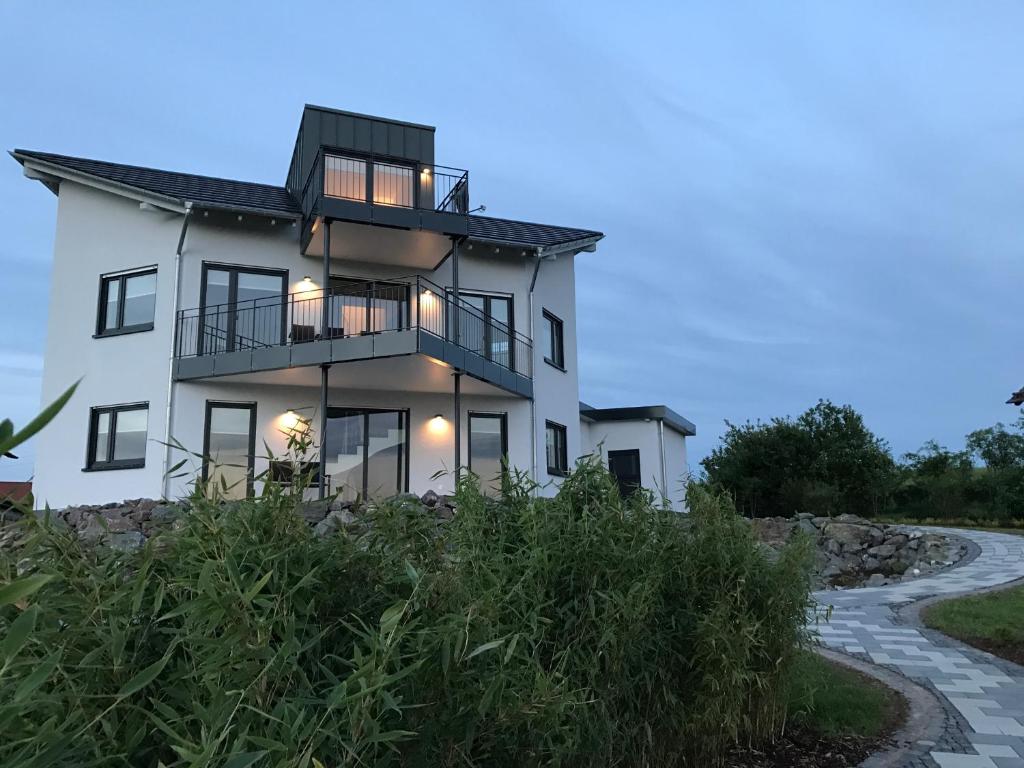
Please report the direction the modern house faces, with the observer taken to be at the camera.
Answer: facing the viewer

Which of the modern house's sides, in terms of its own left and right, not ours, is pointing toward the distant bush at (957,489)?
left

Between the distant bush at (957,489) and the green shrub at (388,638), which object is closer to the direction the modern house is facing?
the green shrub

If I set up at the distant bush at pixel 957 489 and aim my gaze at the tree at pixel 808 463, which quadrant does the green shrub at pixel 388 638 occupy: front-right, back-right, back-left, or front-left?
front-left

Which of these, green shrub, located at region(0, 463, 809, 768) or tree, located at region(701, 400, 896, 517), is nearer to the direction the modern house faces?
the green shrub

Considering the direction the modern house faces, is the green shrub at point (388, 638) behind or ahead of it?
ahead

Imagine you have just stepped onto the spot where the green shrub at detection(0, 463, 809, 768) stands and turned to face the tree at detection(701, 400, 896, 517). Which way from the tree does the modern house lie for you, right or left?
left

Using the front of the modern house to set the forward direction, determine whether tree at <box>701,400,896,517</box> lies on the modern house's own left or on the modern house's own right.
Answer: on the modern house's own left
